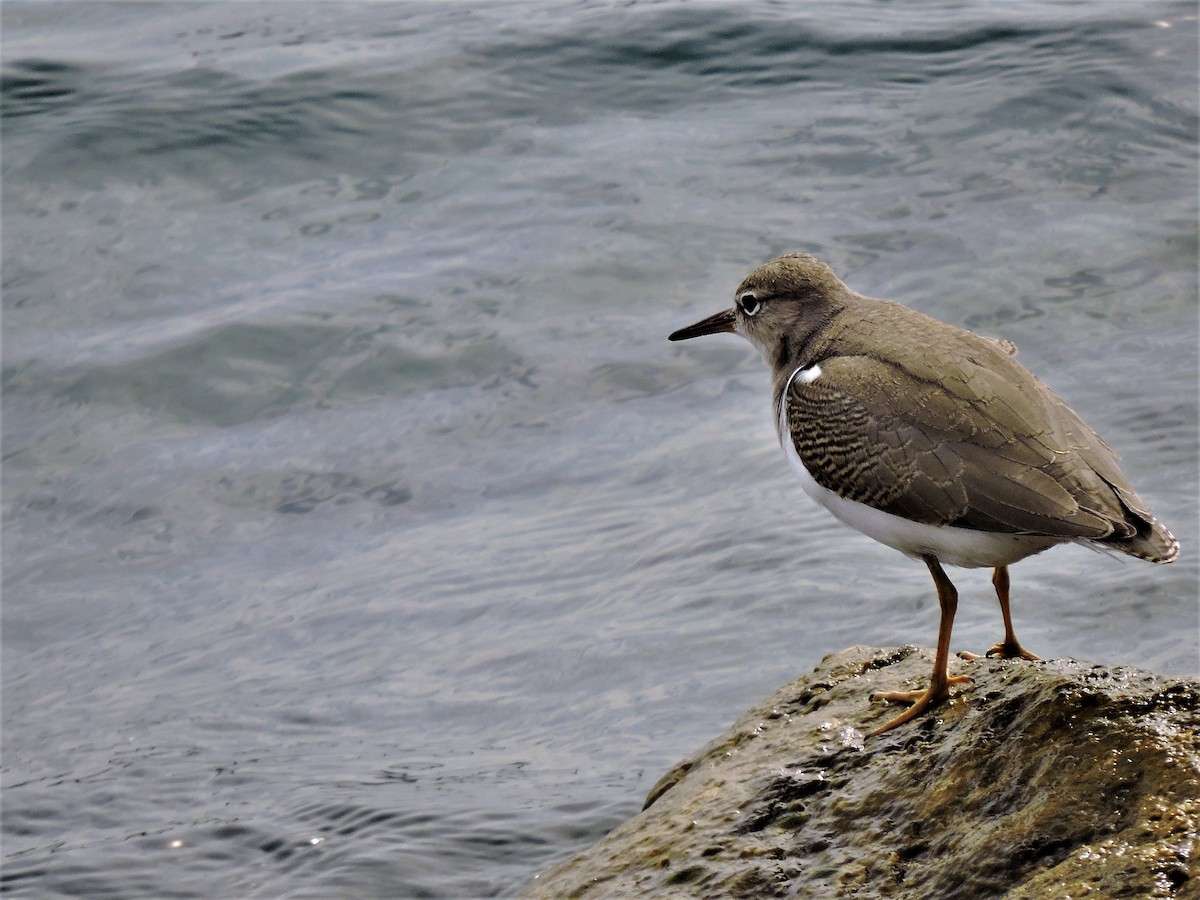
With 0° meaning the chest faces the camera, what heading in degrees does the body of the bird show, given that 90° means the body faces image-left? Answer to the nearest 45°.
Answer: approximately 90°
